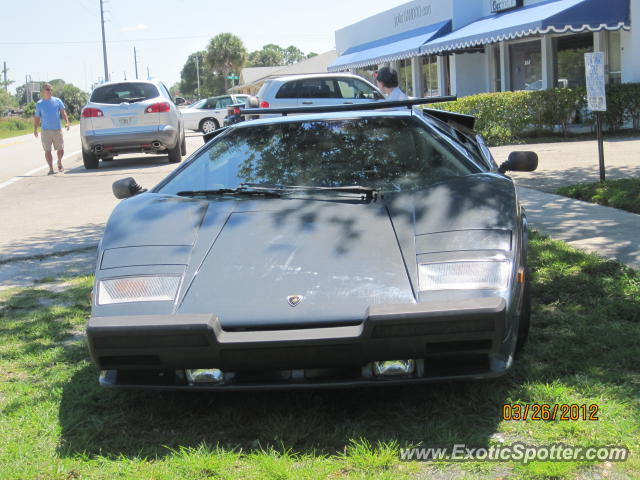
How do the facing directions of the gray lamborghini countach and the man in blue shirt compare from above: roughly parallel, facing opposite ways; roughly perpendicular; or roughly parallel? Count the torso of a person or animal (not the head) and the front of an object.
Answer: roughly parallel

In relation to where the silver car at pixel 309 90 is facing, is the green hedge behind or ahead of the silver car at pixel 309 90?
ahead

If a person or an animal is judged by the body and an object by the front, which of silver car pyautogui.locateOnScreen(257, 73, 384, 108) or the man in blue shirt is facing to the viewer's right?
the silver car

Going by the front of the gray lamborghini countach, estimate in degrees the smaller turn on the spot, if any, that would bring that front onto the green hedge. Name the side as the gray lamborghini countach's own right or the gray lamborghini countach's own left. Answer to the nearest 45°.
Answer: approximately 180°

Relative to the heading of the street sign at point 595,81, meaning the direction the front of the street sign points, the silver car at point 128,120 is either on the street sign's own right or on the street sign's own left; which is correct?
on the street sign's own right

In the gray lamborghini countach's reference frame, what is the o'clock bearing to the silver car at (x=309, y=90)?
The silver car is roughly at 6 o'clock from the gray lamborghini countach.

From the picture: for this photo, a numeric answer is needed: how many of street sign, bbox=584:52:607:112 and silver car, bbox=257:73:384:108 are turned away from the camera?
0

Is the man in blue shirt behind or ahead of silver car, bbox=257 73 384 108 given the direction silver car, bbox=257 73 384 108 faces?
behind

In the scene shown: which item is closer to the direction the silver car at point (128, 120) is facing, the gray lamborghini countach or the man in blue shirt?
the man in blue shirt

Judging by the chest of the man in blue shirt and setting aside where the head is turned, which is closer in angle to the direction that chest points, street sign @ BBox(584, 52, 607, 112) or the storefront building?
the street sign

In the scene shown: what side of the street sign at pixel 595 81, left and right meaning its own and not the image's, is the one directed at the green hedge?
back

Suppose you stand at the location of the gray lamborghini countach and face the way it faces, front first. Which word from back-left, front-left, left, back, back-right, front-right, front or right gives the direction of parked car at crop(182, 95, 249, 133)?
back

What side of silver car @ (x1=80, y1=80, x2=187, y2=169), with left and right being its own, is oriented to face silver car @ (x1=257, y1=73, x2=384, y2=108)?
right

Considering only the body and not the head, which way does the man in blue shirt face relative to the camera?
toward the camera

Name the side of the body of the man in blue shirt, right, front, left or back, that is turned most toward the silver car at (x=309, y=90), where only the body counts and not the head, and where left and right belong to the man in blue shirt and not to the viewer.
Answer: left

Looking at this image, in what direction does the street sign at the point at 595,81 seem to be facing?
toward the camera
